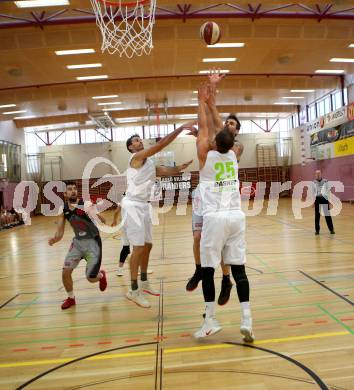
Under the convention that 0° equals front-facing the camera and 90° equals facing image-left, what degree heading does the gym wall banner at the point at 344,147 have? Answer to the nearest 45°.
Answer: approximately 45°

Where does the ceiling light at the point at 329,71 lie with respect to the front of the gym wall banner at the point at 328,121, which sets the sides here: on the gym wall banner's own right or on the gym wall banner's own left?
on the gym wall banner's own left

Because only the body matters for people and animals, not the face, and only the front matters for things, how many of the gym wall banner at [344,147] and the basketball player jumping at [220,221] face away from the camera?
1

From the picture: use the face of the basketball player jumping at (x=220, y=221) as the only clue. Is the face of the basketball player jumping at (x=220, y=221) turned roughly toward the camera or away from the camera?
away from the camera

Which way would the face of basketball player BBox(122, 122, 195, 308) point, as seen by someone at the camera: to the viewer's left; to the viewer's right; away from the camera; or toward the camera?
to the viewer's right

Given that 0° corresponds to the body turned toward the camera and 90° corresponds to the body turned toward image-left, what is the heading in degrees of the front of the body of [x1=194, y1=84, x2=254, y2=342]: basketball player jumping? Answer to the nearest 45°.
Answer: approximately 180°

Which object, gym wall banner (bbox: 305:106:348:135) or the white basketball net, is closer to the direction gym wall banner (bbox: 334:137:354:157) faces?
the white basketball net

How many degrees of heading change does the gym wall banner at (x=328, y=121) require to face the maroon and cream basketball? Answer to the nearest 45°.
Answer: approximately 45° to its left

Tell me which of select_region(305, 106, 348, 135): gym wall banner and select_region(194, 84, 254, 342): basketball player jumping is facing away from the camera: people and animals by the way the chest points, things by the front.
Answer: the basketball player jumping
